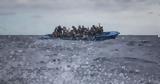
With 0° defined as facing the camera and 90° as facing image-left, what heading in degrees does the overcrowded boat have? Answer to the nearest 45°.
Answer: approximately 270°
